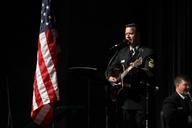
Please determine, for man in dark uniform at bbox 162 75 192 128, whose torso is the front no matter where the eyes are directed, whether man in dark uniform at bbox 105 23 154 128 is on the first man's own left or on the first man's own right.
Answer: on the first man's own right

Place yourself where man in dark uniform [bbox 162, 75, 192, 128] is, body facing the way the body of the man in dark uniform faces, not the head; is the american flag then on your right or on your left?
on your right
